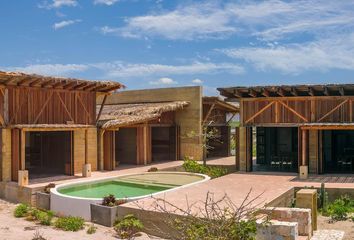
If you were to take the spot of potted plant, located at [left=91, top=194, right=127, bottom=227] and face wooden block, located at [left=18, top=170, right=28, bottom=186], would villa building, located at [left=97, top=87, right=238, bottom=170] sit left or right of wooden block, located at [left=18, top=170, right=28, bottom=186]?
right

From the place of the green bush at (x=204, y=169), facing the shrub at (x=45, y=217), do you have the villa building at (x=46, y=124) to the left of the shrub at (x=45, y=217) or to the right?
right

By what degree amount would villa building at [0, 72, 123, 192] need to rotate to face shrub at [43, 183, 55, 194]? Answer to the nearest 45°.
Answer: approximately 45° to its right

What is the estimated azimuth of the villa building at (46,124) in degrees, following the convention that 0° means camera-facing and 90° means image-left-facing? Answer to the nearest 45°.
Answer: approximately 315°

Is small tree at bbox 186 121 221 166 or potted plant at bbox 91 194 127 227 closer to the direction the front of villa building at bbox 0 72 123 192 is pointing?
the potted plant

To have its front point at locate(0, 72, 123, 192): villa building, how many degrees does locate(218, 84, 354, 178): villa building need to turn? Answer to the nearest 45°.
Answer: approximately 90° to its right
